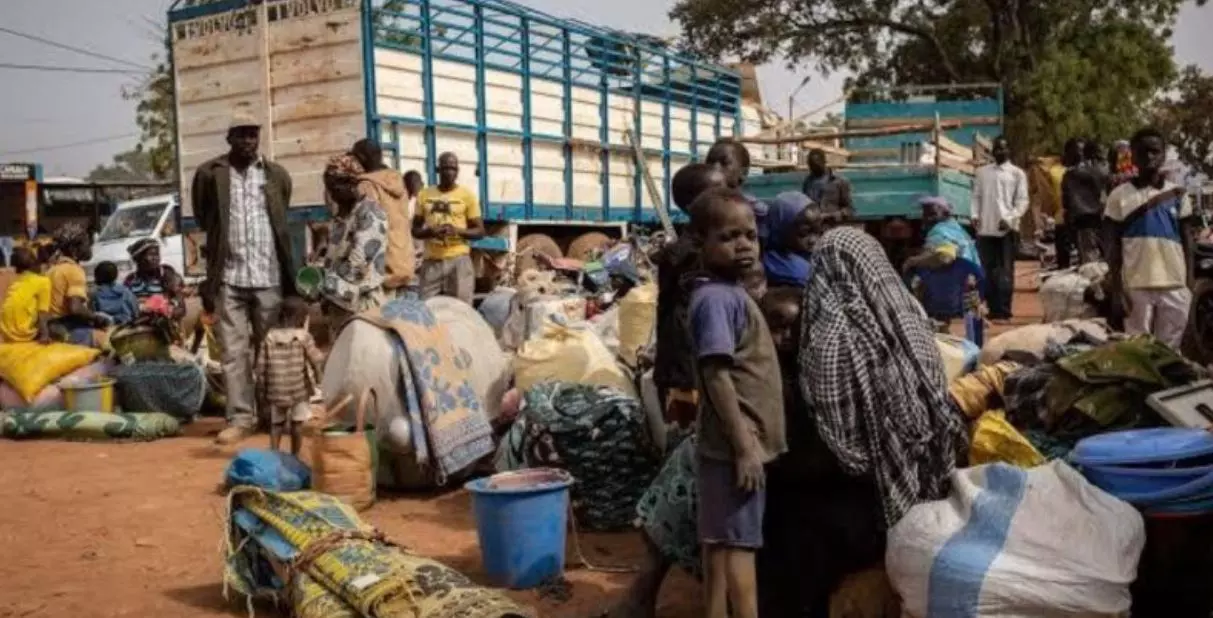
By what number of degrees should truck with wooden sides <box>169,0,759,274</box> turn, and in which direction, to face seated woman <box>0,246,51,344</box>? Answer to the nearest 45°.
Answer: approximately 180°

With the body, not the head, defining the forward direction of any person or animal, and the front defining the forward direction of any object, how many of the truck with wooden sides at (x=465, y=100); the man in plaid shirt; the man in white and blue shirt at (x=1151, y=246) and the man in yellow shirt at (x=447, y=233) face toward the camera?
3

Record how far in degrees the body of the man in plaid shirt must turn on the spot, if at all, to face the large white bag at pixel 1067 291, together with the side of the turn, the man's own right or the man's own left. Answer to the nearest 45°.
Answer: approximately 90° to the man's own left

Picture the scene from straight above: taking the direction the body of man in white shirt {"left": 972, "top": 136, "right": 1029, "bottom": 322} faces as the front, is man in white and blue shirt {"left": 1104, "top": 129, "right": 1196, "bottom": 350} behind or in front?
in front

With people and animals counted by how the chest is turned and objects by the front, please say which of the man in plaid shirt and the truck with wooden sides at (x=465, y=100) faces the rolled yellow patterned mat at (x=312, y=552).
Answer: the man in plaid shirt

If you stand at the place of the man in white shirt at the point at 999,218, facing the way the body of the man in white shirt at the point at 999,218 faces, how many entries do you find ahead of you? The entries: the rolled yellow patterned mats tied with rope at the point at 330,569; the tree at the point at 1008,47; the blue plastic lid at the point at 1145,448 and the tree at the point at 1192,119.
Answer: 2

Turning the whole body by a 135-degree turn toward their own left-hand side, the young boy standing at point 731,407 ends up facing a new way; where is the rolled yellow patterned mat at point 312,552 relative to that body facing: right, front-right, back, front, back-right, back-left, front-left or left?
left
